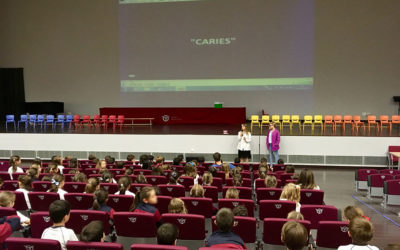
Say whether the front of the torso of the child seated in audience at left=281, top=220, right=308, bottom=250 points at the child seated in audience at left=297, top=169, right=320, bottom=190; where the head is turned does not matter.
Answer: yes

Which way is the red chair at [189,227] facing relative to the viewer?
away from the camera

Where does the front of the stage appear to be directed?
toward the camera

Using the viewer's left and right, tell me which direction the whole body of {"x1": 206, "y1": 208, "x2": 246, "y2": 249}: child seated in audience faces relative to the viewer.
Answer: facing away from the viewer

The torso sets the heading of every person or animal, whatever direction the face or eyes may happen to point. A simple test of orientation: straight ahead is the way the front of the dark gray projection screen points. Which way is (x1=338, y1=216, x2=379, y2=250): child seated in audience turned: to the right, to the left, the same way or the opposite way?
the opposite way

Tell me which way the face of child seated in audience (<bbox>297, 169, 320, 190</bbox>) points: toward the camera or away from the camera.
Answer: away from the camera

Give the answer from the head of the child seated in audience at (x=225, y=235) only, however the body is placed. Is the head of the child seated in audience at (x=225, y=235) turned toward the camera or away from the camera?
away from the camera

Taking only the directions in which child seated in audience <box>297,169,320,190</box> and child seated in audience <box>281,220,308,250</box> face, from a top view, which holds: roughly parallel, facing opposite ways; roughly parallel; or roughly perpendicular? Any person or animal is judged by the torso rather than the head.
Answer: roughly parallel

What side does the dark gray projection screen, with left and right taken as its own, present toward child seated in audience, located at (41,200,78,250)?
front

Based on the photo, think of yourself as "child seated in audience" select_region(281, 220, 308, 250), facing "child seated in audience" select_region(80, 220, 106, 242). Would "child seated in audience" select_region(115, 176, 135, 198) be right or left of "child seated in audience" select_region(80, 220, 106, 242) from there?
right

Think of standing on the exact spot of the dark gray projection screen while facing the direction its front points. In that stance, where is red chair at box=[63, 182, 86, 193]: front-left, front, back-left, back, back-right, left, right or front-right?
front

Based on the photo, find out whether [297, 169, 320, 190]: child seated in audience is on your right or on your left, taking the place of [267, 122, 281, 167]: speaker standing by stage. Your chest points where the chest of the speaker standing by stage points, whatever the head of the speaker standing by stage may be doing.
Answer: on your left

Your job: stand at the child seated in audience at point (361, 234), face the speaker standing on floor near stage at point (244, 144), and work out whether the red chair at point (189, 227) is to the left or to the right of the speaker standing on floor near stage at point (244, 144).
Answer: left

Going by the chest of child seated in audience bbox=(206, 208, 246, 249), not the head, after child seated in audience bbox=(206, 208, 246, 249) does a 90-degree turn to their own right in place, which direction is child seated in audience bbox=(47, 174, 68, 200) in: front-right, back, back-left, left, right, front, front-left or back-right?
back-left

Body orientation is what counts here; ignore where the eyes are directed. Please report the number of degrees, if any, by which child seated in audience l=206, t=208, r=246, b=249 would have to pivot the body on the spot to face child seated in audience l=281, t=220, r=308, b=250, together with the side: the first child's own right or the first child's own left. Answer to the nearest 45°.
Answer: approximately 135° to the first child's own right

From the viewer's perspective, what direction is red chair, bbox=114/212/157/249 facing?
away from the camera

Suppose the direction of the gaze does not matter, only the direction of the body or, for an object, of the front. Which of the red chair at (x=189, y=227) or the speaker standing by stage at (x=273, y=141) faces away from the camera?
the red chair

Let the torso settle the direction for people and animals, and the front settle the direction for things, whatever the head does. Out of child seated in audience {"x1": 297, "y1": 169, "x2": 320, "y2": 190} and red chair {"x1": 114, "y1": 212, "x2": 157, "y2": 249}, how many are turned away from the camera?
2
